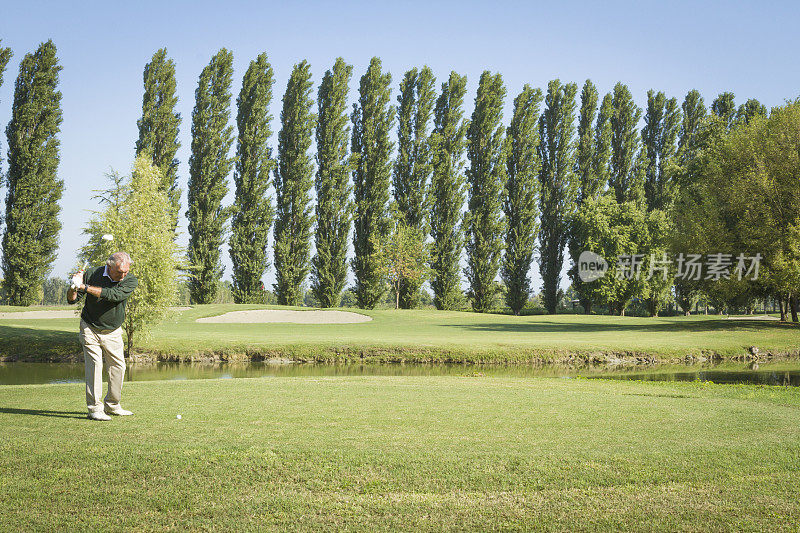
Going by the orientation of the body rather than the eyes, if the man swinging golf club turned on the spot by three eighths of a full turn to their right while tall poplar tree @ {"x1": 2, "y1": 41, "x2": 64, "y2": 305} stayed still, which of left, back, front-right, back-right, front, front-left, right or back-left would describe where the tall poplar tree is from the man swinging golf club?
right

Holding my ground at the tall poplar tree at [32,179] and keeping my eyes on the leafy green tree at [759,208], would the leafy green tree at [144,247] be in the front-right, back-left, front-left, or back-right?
front-right

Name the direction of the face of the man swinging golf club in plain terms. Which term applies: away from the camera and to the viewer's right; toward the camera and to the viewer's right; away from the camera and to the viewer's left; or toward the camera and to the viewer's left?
toward the camera and to the viewer's right

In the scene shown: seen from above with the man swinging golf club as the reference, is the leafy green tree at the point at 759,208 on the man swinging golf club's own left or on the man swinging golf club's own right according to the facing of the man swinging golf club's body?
on the man swinging golf club's own left

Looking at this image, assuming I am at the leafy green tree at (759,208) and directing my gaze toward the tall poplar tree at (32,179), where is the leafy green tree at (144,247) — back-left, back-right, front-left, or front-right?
front-left

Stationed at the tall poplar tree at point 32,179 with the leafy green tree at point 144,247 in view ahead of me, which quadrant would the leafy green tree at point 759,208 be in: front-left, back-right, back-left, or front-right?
front-left

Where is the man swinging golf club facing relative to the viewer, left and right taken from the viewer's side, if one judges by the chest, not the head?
facing the viewer and to the right of the viewer

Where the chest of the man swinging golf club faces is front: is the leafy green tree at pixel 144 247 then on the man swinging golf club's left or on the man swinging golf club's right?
on the man swinging golf club's left
